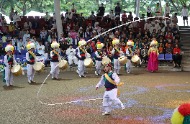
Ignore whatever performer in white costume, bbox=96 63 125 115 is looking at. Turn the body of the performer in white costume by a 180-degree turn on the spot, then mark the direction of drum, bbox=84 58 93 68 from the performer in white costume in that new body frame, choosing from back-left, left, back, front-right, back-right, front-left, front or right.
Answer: front-left

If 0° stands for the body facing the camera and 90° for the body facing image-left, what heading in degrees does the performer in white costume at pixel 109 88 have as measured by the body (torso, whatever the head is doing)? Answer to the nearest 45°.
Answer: approximately 45°

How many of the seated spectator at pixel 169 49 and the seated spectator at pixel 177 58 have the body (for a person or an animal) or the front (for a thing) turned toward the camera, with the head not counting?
2

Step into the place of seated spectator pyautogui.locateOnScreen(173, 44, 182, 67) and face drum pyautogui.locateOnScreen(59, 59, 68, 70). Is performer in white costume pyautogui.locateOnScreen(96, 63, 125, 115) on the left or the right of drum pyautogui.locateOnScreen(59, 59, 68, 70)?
left

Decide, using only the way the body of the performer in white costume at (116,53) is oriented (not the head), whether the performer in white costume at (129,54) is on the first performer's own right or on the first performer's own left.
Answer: on the first performer's own left

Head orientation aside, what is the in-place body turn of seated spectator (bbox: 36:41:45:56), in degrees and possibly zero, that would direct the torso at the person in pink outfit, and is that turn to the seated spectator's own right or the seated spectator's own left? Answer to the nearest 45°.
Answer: approximately 90° to the seated spectator's own left

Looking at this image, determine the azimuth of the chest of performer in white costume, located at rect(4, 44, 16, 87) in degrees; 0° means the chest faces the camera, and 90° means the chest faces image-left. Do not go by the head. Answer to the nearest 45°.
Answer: approximately 315°

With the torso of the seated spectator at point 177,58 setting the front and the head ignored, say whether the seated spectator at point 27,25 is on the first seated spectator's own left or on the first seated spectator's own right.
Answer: on the first seated spectator's own right

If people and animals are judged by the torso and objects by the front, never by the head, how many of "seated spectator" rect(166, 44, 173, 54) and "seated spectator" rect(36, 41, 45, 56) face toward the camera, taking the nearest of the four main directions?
2

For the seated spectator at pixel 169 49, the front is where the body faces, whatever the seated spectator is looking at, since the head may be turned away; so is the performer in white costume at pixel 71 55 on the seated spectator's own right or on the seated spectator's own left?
on the seated spectator's own right

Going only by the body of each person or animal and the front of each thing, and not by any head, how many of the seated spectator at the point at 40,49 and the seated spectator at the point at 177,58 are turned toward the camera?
2
